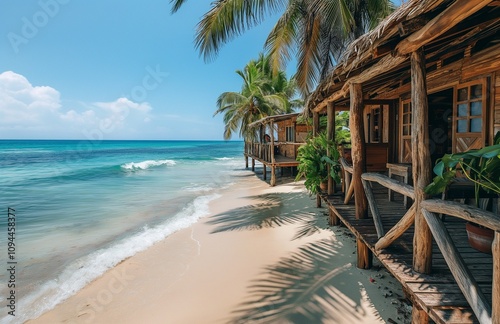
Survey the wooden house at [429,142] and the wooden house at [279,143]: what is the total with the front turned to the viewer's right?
0

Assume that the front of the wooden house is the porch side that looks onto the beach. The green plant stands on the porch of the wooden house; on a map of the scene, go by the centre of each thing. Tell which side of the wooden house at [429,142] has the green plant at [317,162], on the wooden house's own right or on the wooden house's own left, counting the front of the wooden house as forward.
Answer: on the wooden house's own right

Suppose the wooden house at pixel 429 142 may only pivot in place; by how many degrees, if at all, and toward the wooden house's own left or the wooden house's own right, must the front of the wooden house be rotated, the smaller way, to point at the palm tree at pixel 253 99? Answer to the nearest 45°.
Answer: approximately 90° to the wooden house's own right

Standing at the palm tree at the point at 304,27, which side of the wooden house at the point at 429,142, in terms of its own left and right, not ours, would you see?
right

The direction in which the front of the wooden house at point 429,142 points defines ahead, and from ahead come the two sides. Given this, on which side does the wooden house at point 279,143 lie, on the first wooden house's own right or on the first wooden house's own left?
on the first wooden house's own right

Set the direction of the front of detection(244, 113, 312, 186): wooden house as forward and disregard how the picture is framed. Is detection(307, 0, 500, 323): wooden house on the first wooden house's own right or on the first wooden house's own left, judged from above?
on the first wooden house's own left

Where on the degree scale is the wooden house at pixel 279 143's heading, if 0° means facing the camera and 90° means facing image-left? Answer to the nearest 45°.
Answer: approximately 45°

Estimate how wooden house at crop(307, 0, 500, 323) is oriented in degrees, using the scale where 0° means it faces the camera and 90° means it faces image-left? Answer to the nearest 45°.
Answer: approximately 45°

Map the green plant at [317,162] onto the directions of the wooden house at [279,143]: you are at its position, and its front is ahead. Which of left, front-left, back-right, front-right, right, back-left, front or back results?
front-left

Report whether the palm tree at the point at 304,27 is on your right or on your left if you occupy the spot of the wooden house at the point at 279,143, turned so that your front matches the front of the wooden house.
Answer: on your left
